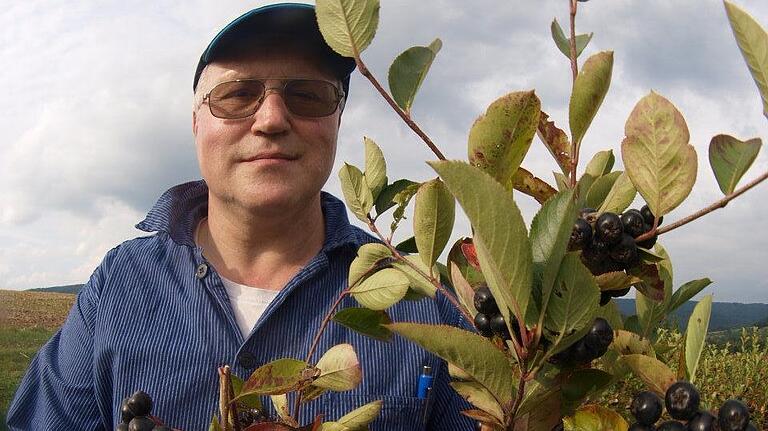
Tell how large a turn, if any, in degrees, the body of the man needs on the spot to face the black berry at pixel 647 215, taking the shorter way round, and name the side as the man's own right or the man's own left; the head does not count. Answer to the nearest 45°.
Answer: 0° — they already face it

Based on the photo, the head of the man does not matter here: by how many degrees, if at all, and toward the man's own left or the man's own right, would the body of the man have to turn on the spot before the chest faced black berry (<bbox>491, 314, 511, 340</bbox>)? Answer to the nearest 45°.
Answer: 0° — they already face it

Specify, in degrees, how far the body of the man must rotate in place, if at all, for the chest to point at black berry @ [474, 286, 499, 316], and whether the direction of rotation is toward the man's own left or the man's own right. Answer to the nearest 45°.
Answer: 0° — they already face it

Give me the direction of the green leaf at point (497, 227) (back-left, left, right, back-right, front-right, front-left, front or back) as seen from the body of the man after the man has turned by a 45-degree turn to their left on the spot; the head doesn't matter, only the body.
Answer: front-right

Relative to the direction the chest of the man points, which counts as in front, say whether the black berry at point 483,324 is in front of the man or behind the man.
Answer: in front

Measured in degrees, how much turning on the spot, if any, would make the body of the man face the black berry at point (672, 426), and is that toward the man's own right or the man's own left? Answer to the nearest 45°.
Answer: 0° — they already face it

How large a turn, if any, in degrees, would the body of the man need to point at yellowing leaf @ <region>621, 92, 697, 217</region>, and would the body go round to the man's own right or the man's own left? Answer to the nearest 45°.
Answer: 0° — they already face it

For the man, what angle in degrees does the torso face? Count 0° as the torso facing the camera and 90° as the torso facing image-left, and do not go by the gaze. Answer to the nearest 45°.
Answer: approximately 0°
